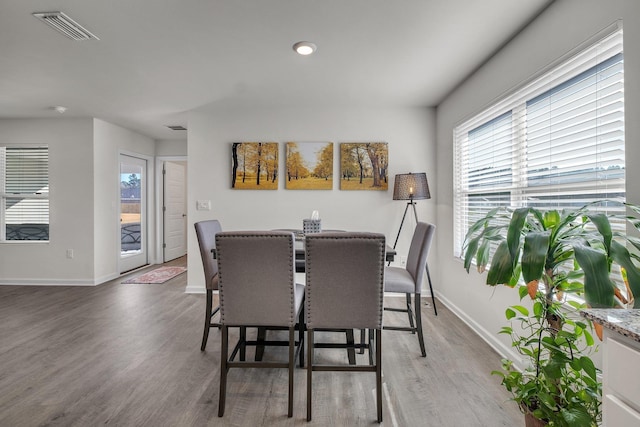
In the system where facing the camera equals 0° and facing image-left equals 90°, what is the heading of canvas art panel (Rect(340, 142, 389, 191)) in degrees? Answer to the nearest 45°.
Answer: approximately 0°

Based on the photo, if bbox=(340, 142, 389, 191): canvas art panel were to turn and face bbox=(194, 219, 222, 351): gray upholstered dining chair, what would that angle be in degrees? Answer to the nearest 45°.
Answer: approximately 45° to its right

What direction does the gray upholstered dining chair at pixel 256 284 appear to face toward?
away from the camera

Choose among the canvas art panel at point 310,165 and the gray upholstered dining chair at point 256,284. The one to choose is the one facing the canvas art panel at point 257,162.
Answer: the gray upholstered dining chair

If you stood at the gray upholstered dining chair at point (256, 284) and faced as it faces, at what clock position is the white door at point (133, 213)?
The white door is roughly at 11 o'clock from the gray upholstered dining chair.

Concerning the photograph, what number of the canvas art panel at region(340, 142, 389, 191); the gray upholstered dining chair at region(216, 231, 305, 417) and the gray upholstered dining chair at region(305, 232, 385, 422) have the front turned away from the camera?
2

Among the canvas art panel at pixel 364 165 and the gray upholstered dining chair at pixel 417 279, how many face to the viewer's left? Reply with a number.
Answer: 1

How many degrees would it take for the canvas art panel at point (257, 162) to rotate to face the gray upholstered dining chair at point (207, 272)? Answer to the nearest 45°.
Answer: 0° — it already faces it

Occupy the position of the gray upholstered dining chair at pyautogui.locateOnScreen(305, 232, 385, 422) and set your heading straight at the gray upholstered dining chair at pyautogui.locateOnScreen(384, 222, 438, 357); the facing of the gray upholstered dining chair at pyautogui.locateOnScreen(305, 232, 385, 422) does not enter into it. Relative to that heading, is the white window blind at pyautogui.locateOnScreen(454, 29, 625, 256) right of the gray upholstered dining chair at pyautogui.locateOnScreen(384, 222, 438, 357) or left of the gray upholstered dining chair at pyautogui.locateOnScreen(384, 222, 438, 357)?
right

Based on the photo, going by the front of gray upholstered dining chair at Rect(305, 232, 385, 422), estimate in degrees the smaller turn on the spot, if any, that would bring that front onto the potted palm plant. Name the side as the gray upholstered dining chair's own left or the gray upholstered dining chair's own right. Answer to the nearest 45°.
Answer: approximately 135° to the gray upholstered dining chair's own right

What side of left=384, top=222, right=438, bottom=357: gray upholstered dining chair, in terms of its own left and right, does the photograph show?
left

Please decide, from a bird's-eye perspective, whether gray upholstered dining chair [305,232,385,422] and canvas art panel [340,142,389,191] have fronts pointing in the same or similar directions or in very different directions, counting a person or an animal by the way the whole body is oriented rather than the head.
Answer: very different directions

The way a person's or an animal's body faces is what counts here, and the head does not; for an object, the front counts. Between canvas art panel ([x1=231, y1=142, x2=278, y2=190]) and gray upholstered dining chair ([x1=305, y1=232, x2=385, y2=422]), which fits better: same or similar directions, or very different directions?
very different directions

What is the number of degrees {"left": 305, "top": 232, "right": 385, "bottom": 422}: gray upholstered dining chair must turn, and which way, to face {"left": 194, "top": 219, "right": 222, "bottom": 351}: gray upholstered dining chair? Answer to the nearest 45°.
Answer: approximately 45° to its left

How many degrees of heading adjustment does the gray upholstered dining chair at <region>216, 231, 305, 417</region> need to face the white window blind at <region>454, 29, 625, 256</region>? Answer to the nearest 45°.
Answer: approximately 90° to its right
